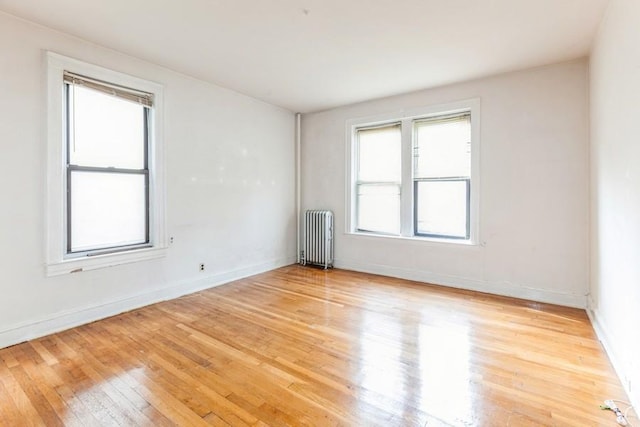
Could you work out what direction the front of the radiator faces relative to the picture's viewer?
facing the viewer and to the left of the viewer

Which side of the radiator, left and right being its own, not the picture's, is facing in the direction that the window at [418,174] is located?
left

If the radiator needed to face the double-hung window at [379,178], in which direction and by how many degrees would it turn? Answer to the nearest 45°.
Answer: approximately 135° to its left

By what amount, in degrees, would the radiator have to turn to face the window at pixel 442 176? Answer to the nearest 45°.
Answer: approximately 90° to its left

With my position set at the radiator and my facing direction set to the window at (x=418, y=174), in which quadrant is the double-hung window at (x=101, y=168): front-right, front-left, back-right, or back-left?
back-right

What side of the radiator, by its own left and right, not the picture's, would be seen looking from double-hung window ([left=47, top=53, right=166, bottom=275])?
front
